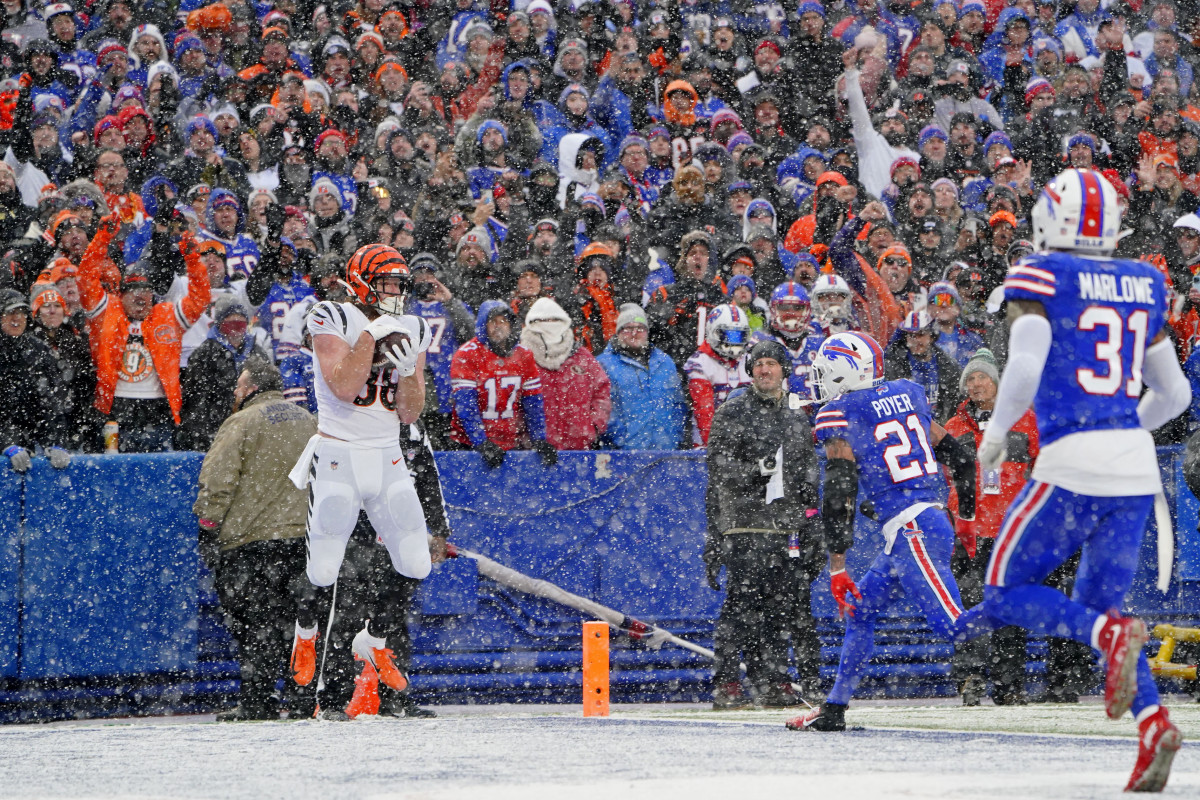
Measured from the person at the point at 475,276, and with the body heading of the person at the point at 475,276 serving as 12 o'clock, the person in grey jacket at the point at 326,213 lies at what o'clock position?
the person in grey jacket at the point at 326,213 is roughly at 4 o'clock from the person at the point at 475,276.

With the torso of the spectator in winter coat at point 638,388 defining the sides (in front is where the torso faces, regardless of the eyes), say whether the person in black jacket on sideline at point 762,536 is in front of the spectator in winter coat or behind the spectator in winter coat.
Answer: in front

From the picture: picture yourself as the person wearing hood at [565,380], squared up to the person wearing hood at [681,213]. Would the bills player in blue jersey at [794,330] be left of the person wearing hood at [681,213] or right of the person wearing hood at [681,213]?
right

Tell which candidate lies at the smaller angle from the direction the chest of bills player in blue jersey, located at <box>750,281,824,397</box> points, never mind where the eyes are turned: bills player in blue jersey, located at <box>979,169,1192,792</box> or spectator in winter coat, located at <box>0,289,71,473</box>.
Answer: the bills player in blue jersey

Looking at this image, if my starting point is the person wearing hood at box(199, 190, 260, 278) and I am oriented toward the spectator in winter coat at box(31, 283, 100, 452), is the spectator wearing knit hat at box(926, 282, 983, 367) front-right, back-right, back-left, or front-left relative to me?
back-left

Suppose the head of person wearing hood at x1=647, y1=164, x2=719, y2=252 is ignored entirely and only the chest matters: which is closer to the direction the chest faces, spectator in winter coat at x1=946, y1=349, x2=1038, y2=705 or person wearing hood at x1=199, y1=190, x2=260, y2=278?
the spectator in winter coat

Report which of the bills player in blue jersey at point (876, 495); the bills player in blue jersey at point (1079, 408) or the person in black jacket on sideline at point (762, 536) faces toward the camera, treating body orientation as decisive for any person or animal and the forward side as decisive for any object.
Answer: the person in black jacket on sideline

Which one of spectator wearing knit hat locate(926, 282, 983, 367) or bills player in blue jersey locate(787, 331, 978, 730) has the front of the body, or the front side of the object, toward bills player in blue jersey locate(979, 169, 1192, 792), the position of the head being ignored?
the spectator wearing knit hat

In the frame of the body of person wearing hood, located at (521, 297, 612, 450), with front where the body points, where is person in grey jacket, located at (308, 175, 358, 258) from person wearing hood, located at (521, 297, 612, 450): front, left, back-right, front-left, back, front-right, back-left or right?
right

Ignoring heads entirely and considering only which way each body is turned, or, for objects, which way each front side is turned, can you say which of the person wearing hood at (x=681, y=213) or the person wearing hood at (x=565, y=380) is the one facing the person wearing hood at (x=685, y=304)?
the person wearing hood at (x=681, y=213)

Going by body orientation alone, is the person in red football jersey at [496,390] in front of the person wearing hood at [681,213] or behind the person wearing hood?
in front
